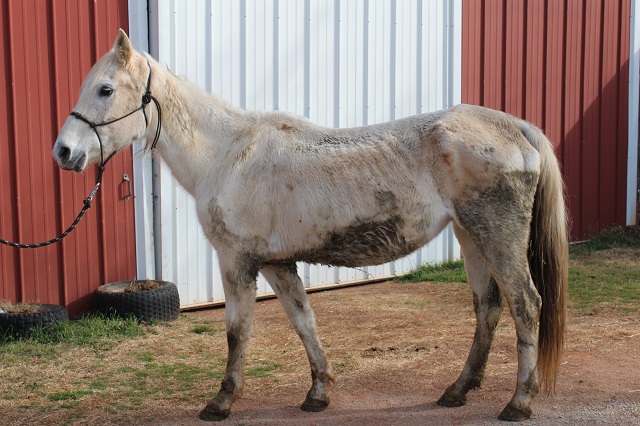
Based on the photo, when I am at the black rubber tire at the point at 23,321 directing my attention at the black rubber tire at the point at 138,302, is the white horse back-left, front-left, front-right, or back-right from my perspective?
front-right

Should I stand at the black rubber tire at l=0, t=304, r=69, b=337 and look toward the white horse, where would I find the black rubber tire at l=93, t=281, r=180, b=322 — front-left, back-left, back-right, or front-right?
front-left

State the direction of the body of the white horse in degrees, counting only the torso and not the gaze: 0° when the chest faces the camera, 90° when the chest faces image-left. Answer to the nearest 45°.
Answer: approximately 90°

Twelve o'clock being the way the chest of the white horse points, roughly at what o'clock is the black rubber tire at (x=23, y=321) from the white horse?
The black rubber tire is roughly at 1 o'clock from the white horse.

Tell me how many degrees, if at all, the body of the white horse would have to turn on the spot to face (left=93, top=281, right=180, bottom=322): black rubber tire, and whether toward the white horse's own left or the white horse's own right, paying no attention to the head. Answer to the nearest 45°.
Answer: approximately 45° to the white horse's own right
